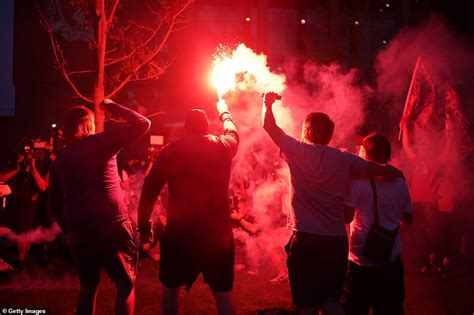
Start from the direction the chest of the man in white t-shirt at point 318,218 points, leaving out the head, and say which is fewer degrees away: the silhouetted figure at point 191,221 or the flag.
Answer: the flag

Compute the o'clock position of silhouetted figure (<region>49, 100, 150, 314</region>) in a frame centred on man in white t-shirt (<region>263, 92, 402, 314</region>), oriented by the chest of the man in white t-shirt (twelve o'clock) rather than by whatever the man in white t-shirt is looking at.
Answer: The silhouetted figure is roughly at 9 o'clock from the man in white t-shirt.

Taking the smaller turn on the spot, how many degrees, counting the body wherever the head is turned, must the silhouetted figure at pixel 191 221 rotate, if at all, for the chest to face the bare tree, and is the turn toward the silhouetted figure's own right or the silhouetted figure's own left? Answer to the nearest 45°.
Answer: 0° — they already face it

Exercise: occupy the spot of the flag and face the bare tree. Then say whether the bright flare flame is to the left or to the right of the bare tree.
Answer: left

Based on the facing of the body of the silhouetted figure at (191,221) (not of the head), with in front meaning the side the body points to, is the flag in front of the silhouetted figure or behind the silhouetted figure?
in front

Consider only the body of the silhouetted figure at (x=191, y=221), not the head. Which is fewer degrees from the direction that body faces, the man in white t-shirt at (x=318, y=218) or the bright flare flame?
the bright flare flame

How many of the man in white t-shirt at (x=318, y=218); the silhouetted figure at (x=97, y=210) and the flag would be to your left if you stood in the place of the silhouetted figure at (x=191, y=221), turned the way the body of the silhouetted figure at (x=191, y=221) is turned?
1

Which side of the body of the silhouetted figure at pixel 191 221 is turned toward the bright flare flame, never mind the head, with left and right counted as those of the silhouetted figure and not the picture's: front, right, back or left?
front

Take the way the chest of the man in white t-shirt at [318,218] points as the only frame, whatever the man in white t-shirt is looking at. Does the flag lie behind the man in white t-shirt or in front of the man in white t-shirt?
in front

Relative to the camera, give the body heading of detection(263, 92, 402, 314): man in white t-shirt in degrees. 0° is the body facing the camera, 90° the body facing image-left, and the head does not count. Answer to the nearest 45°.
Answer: approximately 180°

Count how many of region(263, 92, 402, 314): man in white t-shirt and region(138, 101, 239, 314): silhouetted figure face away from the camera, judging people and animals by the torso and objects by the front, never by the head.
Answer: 2

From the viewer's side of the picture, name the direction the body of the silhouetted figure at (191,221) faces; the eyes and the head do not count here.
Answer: away from the camera

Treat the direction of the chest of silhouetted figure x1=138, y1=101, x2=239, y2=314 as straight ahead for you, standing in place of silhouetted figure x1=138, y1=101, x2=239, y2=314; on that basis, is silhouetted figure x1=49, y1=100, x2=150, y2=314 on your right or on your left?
on your left

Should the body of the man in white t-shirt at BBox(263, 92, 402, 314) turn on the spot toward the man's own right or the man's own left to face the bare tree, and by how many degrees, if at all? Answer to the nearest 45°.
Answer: approximately 45° to the man's own left
